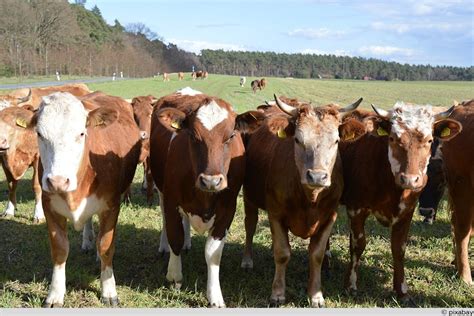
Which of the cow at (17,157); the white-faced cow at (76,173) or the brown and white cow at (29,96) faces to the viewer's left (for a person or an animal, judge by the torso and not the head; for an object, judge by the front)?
the brown and white cow

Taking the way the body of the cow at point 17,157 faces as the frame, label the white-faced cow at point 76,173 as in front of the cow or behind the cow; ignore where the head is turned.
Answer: in front

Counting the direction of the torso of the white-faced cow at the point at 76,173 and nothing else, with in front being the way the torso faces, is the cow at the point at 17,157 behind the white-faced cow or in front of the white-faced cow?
behind

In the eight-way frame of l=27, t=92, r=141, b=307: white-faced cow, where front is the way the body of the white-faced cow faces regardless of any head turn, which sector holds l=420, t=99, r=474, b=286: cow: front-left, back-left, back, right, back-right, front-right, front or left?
left

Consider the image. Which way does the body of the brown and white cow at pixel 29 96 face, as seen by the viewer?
to the viewer's left

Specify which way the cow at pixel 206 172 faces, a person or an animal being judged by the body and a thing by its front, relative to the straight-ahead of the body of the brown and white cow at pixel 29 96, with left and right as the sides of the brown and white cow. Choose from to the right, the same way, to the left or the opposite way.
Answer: to the left

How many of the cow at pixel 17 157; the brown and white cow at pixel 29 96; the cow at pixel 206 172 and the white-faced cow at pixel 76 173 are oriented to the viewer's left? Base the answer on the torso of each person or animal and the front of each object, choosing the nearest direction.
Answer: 1

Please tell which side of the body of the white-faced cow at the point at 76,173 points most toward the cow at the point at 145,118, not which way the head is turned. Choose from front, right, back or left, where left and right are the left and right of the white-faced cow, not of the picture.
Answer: back

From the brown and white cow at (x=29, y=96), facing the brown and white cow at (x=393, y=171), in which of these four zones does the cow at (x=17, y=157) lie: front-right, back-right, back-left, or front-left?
front-right

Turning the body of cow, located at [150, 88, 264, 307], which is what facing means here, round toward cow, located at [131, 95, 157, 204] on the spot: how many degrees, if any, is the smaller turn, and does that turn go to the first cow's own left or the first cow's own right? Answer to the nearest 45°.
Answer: approximately 180°

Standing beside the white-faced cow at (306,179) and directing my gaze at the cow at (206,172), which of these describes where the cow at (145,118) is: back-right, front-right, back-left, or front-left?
front-right

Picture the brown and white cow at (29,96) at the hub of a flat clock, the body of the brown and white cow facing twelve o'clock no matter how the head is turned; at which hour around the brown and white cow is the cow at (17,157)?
The cow is roughly at 9 o'clock from the brown and white cow.

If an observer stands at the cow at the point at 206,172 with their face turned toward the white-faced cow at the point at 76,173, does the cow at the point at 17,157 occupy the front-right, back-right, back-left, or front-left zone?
front-right

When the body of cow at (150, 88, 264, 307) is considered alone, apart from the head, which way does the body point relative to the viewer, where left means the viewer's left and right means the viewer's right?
facing the viewer

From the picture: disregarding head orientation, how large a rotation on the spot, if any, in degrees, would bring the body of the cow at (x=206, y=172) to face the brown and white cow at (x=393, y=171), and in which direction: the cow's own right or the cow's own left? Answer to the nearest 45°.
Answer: approximately 90° to the cow's own left

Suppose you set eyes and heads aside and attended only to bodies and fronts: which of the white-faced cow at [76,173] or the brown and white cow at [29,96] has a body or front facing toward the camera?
the white-faced cow

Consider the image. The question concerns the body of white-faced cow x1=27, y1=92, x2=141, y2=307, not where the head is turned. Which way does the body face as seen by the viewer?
toward the camera
